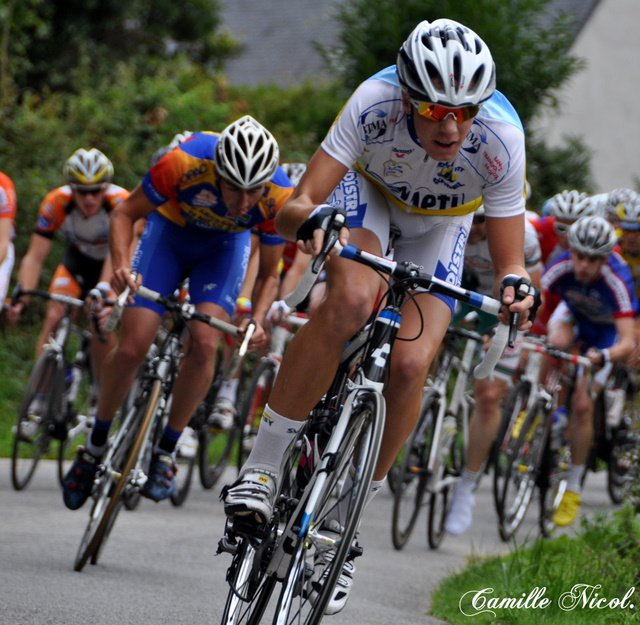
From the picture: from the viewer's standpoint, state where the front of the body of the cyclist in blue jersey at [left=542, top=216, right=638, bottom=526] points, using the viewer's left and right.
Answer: facing the viewer

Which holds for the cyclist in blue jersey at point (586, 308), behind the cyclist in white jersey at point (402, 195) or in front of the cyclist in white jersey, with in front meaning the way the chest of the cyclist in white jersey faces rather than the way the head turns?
behind

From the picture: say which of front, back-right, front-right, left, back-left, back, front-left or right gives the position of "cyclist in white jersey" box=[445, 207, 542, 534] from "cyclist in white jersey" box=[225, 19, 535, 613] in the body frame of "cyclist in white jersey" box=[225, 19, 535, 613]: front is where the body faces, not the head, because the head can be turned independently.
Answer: back

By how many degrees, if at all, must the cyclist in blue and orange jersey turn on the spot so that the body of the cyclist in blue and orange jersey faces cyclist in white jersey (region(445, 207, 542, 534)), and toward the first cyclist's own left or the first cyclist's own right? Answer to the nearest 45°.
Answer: approximately 135° to the first cyclist's own left

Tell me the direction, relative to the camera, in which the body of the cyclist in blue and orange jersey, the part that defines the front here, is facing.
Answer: toward the camera

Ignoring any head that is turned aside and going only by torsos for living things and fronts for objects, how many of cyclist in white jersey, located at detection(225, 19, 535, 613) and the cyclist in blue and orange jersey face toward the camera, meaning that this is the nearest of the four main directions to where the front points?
2

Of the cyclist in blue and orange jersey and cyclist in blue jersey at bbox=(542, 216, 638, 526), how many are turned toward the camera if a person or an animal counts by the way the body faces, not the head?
2

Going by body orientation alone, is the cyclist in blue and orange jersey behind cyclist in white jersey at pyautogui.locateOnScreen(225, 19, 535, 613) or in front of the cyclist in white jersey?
behind

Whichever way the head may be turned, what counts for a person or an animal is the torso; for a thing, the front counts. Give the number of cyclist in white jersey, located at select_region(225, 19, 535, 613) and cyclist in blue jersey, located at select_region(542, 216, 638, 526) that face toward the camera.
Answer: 2

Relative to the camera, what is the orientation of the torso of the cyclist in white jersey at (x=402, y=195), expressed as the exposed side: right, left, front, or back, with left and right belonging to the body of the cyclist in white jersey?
front

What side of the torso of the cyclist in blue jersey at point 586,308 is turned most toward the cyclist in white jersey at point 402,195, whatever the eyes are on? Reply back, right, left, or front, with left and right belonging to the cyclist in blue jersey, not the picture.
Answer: front

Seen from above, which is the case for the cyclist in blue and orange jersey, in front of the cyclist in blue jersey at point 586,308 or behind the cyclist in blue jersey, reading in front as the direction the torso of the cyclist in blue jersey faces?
in front

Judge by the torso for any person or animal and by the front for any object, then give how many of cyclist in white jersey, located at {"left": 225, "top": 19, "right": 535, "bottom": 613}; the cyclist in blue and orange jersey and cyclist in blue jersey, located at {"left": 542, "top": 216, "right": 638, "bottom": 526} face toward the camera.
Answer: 3
